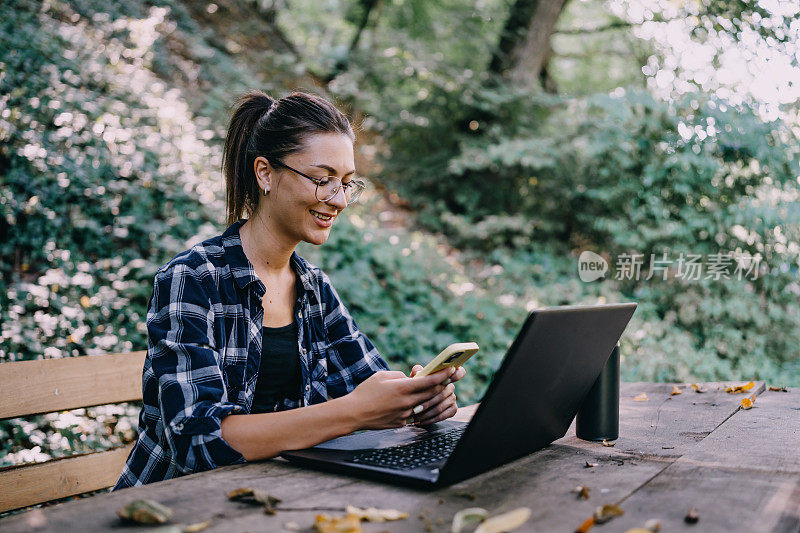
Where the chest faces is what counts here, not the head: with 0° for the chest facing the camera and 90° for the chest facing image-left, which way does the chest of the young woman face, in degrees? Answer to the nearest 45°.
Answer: approximately 315°

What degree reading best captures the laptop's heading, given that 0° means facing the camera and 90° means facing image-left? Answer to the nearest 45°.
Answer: approximately 135°

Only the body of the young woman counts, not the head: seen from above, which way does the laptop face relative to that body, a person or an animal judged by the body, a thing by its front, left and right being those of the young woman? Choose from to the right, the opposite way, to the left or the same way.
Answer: the opposite way
